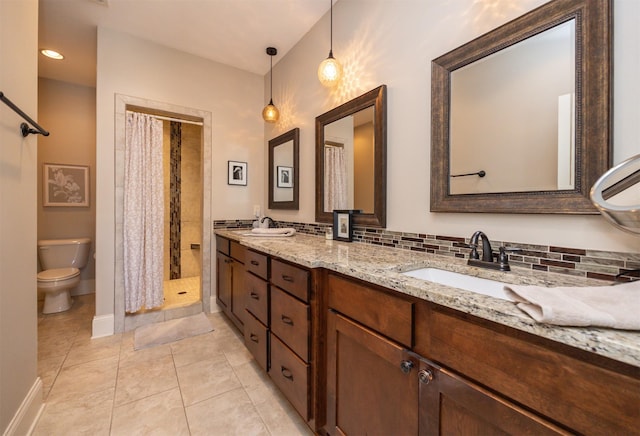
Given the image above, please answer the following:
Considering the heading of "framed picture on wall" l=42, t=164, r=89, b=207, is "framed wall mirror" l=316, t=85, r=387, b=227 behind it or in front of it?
in front

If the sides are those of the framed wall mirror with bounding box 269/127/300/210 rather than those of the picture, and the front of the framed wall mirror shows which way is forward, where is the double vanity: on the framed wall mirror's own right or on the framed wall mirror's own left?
on the framed wall mirror's own left

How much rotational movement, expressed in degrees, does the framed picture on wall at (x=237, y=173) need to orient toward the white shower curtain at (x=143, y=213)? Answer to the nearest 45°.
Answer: approximately 90° to its right

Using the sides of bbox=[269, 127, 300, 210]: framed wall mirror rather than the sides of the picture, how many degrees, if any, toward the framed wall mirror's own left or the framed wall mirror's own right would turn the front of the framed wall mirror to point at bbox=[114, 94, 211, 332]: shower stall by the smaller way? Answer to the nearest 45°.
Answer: approximately 45° to the framed wall mirror's own right

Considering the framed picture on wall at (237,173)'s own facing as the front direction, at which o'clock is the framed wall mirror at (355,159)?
The framed wall mirror is roughly at 11 o'clock from the framed picture on wall.

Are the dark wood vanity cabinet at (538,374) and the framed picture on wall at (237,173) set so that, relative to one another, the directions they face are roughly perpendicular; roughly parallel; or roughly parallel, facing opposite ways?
roughly perpendicular

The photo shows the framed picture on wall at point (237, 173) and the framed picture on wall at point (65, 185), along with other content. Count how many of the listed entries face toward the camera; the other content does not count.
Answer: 2

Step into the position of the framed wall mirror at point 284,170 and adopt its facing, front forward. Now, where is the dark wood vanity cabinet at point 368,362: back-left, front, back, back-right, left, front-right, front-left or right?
front-left

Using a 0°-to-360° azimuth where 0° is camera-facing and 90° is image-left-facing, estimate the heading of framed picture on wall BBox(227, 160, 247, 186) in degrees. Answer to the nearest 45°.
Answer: approximately 0°

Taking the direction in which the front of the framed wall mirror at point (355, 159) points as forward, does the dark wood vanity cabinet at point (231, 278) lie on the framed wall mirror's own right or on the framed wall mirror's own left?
on the framed wall mirror's own right

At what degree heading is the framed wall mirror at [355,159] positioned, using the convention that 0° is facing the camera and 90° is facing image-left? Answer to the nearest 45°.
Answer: approximately 45°

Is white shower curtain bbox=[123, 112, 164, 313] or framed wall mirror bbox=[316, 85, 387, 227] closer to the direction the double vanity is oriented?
the white shower curtain

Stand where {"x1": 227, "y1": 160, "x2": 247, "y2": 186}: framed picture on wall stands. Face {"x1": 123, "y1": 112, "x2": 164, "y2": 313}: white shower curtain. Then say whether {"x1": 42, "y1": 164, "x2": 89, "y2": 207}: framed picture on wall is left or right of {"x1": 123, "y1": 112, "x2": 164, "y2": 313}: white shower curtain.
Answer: right

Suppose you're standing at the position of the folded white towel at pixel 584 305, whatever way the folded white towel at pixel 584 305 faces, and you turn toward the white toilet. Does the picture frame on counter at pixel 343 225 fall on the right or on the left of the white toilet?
right
